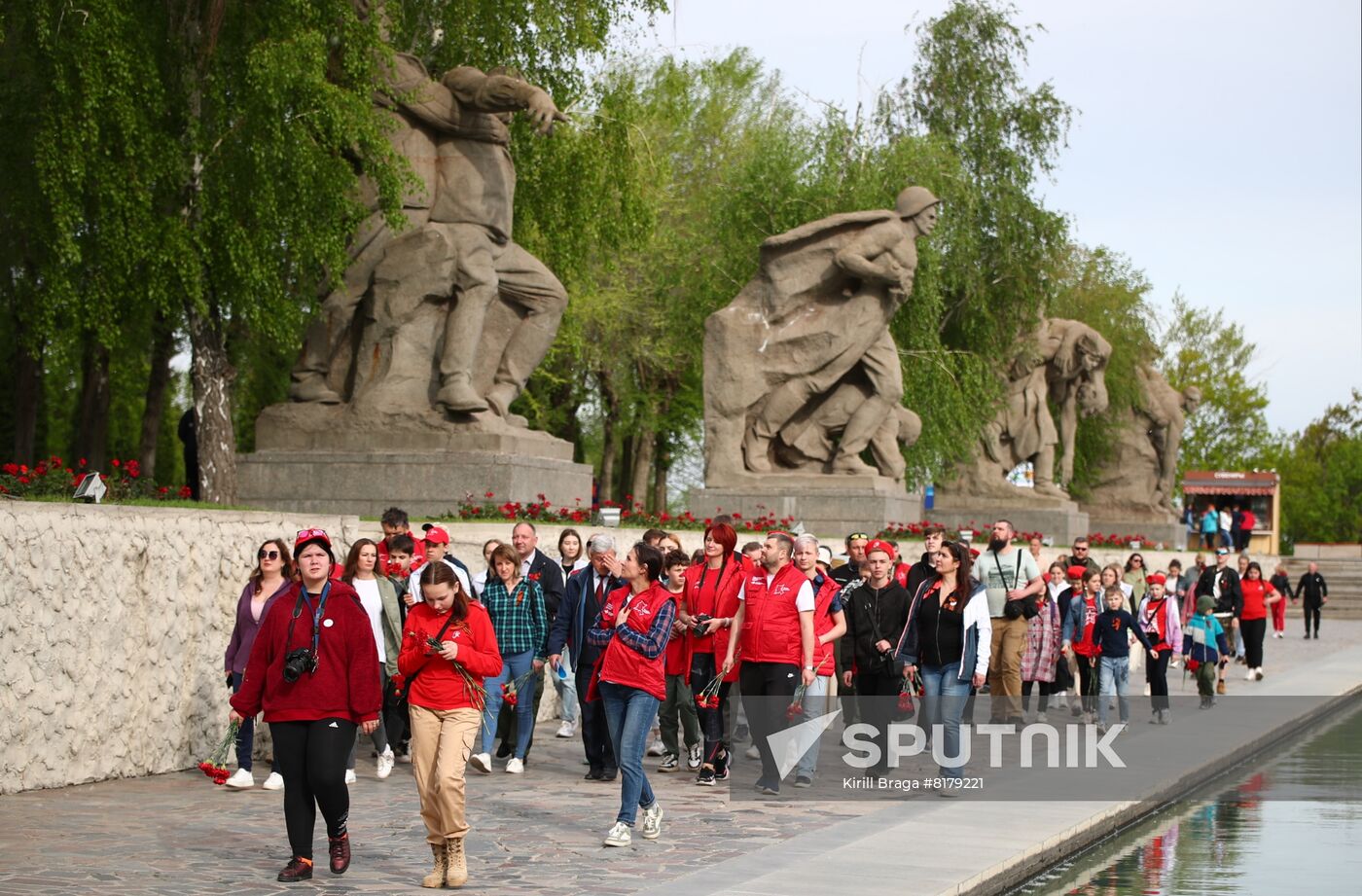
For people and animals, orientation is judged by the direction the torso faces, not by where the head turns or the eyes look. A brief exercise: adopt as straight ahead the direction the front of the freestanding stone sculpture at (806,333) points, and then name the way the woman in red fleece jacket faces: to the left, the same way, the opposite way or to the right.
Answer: to the right

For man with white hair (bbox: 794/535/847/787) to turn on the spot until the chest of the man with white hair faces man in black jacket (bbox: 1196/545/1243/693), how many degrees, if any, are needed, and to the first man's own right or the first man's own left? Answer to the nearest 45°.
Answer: approximately 135° to the first man's own left

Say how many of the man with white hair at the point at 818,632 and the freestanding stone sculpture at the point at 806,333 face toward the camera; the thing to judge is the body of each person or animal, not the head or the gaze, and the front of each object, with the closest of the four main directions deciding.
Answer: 1

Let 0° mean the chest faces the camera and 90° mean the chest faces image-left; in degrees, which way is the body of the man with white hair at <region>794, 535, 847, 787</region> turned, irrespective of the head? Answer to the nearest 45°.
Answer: approximately 0°

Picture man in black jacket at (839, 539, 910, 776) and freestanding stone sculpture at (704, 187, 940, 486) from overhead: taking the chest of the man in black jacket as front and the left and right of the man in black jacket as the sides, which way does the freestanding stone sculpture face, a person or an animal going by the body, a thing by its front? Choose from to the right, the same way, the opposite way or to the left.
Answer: to the left

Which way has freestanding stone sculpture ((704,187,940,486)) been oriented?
to the viewer's right

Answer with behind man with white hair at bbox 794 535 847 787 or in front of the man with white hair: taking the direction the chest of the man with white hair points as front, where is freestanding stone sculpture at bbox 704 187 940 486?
behind

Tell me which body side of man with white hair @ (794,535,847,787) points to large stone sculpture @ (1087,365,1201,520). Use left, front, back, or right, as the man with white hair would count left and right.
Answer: back

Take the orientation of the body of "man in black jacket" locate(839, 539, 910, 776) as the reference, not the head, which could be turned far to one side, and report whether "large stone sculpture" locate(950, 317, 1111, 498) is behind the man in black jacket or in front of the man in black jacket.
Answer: behind
